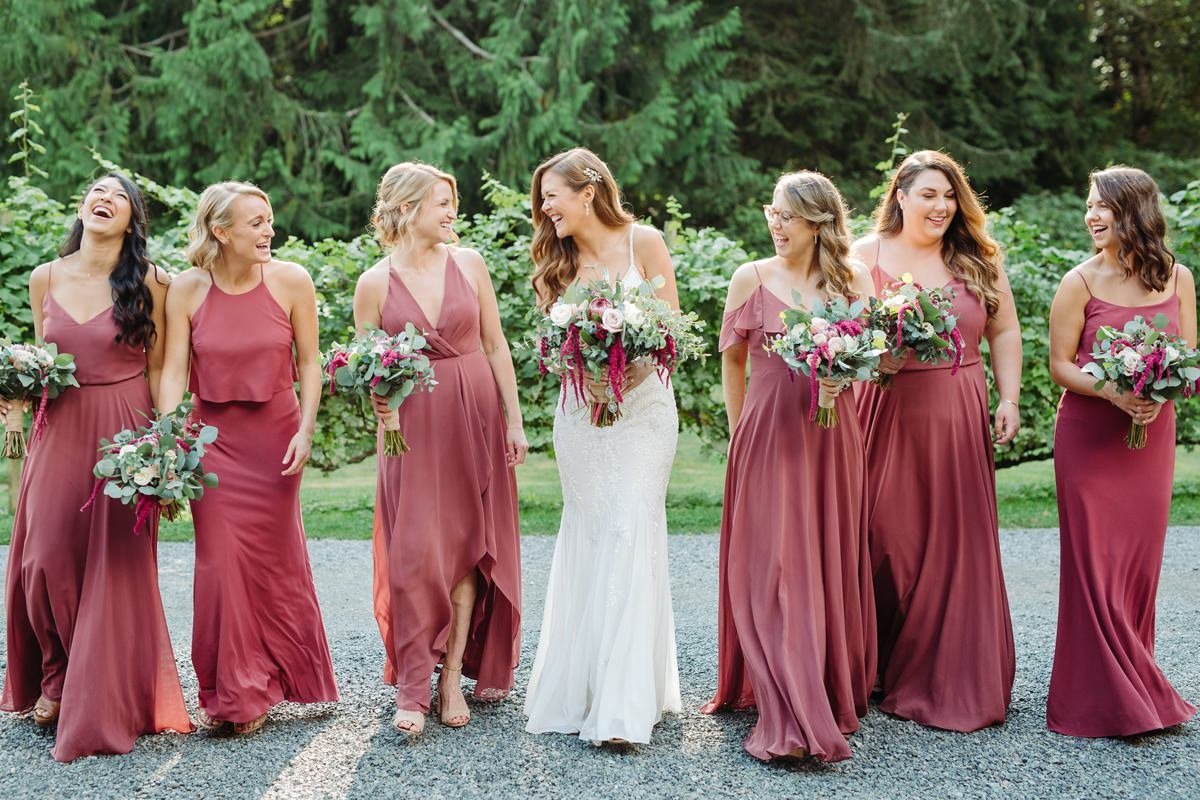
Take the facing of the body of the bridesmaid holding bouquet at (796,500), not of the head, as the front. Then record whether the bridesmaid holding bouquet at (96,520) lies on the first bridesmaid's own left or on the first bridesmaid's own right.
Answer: on the first bridesmaid's own right

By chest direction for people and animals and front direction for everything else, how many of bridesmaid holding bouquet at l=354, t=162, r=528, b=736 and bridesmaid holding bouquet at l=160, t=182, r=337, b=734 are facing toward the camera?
2

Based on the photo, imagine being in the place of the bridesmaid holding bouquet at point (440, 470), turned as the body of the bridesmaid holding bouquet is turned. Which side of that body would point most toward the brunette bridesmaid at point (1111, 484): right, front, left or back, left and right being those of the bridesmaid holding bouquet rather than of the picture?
left

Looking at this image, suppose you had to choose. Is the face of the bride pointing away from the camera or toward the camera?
toward the camera

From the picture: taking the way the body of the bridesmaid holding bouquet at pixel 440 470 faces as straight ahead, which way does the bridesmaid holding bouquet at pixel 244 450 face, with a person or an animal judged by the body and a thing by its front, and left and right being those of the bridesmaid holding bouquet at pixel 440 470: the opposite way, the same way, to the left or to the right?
the same way

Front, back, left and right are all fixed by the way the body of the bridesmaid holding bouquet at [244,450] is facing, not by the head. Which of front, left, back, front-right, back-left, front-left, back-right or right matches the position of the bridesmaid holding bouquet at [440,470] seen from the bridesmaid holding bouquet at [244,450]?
left

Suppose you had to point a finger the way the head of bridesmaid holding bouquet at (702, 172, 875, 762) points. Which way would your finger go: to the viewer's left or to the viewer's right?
to the viewer's left

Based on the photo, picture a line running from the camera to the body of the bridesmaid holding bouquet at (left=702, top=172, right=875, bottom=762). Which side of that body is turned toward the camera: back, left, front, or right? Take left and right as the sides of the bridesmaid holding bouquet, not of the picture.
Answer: front

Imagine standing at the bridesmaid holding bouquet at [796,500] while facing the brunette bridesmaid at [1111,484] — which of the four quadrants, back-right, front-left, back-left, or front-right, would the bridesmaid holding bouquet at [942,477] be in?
front-left

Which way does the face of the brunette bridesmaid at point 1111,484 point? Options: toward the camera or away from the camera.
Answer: toward the camera

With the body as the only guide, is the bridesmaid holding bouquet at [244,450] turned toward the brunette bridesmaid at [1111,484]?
no

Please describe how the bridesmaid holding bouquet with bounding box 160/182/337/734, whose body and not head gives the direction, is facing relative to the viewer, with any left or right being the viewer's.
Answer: facing the viewer

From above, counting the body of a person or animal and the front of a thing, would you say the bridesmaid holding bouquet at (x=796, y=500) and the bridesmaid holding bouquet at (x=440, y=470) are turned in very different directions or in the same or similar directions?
same or similar directions

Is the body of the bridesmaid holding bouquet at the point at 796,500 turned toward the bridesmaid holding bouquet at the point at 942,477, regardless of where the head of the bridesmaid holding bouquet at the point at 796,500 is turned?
no

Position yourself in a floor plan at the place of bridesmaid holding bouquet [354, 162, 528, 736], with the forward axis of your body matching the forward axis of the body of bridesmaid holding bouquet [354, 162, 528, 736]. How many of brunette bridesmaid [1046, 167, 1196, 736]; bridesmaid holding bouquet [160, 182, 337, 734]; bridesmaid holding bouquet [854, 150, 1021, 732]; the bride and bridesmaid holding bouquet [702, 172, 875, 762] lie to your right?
1

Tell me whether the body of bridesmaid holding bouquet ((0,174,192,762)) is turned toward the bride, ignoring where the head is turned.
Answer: no
